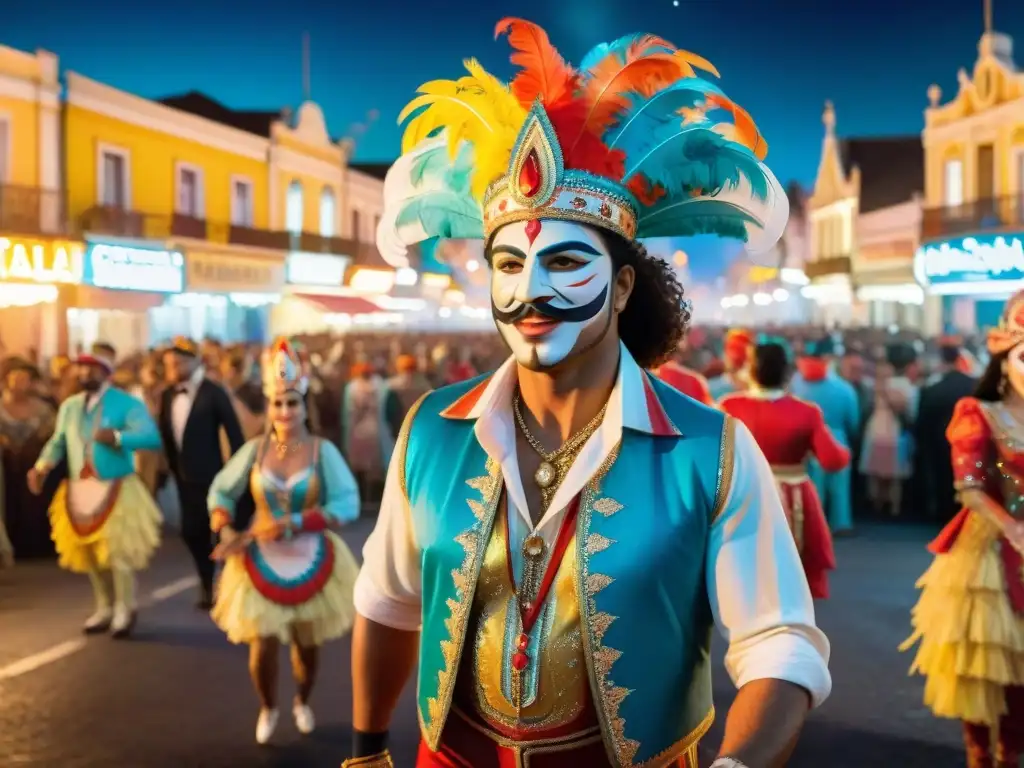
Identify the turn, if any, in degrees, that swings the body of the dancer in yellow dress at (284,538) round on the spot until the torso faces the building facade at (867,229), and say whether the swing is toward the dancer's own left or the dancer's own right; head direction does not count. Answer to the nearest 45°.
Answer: approximately 135° to the dancer's own left

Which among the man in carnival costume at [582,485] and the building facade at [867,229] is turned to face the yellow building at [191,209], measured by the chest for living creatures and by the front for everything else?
the building facade

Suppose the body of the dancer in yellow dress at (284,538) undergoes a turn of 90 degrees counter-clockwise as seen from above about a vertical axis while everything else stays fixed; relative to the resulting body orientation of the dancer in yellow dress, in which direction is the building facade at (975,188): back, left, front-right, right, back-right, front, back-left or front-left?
front-left

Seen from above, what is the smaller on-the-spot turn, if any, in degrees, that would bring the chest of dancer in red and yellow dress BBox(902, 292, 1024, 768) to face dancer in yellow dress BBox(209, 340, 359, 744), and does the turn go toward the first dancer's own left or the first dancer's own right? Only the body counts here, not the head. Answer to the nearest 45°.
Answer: approximately 135° to the first dancer's own right

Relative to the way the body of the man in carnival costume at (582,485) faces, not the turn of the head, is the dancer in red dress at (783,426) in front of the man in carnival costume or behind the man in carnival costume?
behind

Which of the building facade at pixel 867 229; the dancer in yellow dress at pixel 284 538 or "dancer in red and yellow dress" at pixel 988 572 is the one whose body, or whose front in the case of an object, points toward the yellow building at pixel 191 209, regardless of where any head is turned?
the building facade

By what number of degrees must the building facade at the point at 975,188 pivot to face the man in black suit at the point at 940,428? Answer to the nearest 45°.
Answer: approximately 45° to its left

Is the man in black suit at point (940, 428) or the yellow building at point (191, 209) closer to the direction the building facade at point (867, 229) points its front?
the yellow building

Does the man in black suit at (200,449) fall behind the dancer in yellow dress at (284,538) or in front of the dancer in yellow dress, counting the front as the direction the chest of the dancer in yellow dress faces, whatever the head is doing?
behind

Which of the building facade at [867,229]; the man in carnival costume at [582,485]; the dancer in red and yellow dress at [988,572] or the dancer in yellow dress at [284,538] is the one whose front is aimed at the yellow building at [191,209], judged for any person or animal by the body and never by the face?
the building facade

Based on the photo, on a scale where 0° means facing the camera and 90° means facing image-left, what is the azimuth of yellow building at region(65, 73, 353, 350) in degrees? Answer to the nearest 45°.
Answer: approximately 315°

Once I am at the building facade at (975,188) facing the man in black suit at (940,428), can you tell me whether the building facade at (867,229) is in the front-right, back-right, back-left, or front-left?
back-right

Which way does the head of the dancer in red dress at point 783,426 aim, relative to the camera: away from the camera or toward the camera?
away from the camera
